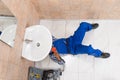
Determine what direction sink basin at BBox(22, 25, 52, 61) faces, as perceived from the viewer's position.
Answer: facing to the right of the viewer
